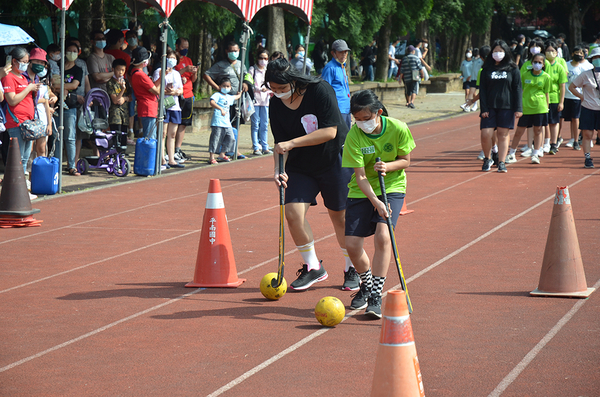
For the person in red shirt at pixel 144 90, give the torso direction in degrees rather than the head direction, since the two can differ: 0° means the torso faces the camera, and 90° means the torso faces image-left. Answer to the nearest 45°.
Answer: approximately 270°

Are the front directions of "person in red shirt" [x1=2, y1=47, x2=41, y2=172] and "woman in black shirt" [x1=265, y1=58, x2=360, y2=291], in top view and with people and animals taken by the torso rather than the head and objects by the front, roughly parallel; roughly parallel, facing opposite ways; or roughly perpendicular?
roughly perpendicular

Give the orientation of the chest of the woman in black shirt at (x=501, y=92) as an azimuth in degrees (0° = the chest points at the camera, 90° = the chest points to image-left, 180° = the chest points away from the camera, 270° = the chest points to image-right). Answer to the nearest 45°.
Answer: approximately 0°

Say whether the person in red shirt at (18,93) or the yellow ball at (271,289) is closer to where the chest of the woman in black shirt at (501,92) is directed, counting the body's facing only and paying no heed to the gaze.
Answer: the yellow ball

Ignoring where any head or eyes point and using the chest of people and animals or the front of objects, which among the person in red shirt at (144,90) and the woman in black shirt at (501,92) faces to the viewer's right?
the person in red shirt

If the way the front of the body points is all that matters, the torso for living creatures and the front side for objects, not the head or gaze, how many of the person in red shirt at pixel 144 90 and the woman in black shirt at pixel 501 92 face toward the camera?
1

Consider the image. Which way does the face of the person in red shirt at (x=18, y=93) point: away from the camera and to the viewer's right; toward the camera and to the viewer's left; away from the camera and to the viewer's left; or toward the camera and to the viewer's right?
toward the camera and to the viewer's right

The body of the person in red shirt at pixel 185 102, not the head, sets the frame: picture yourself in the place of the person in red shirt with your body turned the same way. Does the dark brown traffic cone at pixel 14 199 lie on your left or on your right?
on your right
